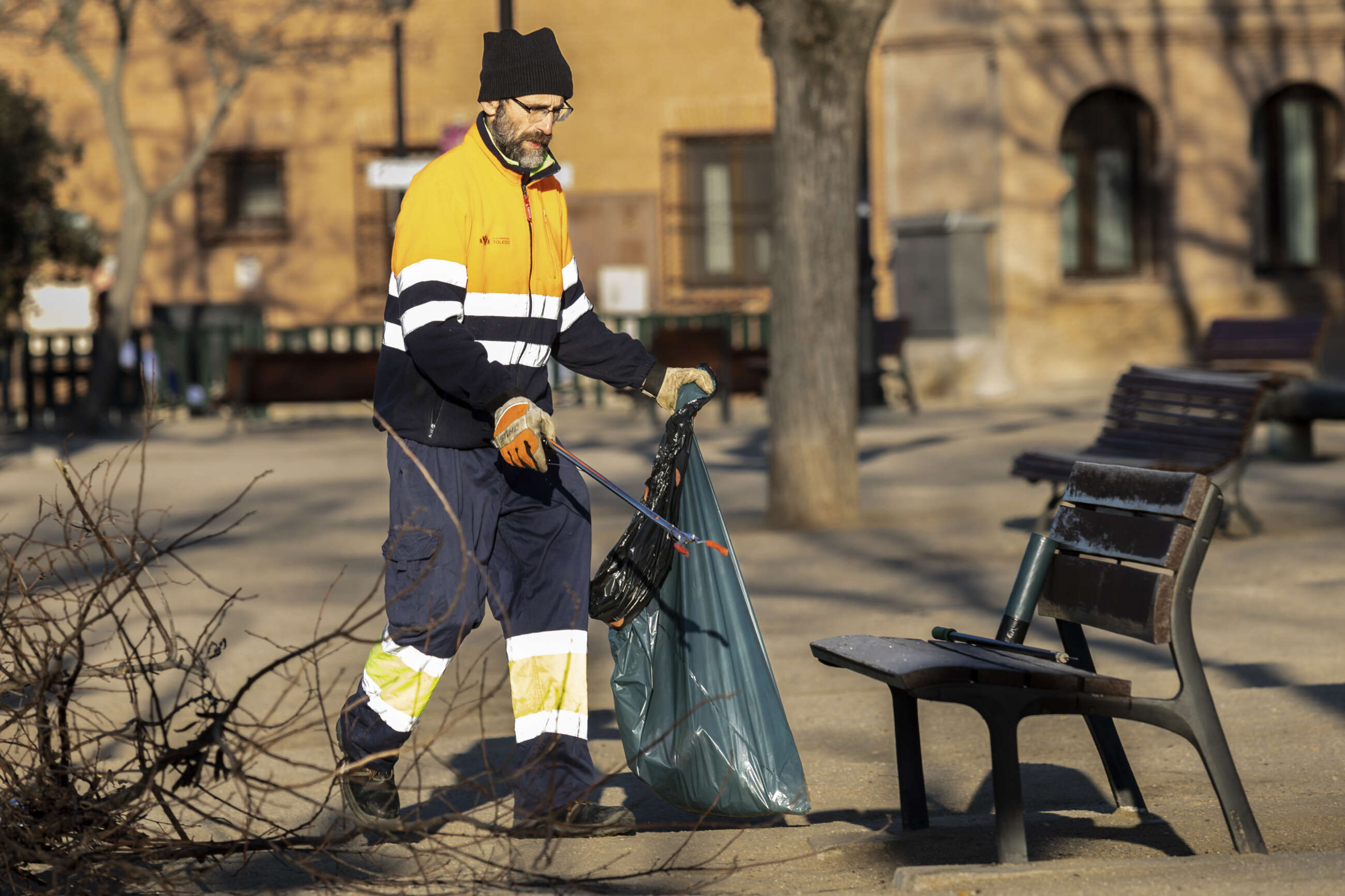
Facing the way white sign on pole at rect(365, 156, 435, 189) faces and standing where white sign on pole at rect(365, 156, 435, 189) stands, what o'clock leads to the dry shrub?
The dry shrub is roughly at 12 o'clock from the white sign on pole.

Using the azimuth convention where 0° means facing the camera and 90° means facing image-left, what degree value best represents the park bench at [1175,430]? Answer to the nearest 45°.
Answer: approximately 45°

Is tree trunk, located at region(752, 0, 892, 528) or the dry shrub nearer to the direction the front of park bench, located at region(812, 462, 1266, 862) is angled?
the dry shrub

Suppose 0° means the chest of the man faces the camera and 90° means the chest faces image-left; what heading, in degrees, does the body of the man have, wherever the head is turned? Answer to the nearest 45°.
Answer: approximately 315°

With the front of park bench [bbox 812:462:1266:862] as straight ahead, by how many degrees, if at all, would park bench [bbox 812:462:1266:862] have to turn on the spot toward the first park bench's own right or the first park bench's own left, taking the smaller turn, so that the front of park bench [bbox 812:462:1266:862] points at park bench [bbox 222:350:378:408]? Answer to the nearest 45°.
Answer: approximately 90° to the first park bench's own right

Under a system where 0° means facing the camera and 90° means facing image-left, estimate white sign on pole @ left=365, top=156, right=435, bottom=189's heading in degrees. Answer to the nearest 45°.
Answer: approximately 0°

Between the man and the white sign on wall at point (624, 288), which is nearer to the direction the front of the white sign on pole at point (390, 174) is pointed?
the man

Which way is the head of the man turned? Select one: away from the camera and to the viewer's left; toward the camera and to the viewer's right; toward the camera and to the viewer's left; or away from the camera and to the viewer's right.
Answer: toward the camera and to the viewer's right

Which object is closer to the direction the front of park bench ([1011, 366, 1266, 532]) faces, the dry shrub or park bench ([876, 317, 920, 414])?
the dry shrub

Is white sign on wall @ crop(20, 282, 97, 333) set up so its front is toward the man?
yes

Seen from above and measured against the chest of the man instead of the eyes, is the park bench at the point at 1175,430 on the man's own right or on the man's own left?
on the man's own left
